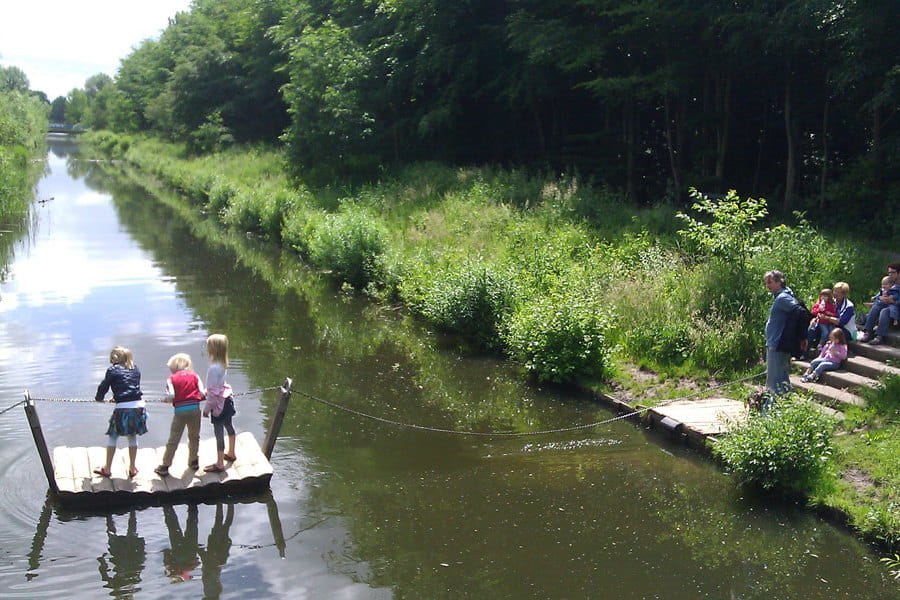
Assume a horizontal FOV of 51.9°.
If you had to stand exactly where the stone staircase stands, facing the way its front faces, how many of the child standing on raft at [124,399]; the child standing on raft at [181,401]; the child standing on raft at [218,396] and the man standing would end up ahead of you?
4

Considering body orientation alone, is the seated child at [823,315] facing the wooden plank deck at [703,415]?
yes

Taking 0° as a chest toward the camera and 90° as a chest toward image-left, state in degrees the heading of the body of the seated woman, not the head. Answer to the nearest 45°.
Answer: approximately 45°

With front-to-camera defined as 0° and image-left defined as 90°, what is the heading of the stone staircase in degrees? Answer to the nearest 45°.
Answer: approximately 45°

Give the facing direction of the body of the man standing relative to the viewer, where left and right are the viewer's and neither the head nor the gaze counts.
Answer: facing to the left of the viewer

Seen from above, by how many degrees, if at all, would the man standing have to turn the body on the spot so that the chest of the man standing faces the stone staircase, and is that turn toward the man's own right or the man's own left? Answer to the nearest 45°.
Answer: approximately 135° to the man's own right

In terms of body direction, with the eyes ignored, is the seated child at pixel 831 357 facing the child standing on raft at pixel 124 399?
yes

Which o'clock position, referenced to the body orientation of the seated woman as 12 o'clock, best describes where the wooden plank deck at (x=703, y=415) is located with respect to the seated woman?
The wooden plank deck is roughly at 12 o'clock from the seated woman.

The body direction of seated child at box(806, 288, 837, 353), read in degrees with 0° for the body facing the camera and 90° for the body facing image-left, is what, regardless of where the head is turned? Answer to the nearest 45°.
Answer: approximately 45°

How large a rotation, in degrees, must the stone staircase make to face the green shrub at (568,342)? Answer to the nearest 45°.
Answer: approximately 45° to its right

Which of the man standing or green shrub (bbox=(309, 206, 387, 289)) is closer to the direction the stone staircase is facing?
the man standing
